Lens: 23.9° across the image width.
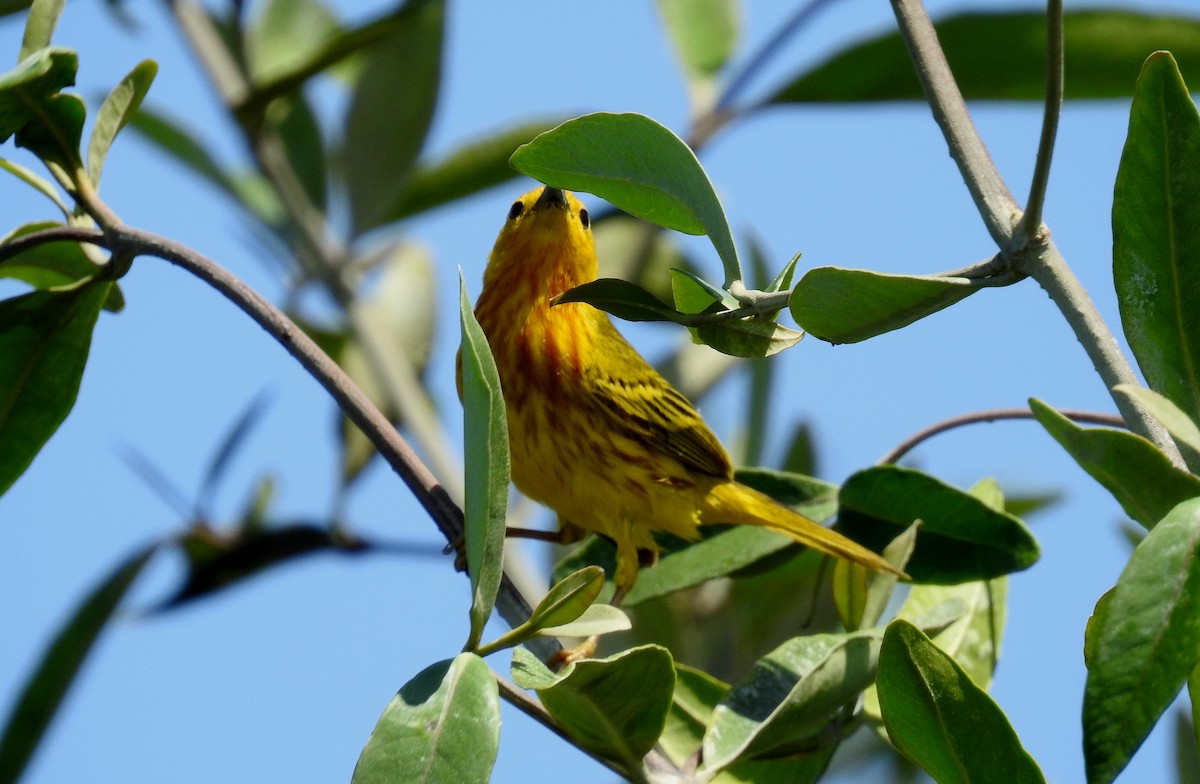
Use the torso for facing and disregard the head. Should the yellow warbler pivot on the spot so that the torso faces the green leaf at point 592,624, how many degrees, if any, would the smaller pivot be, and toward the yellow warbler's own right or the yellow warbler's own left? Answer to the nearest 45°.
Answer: approximately 45° to the yellow warbler's own left

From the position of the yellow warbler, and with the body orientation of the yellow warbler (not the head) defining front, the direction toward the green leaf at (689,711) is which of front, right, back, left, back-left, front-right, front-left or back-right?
front-left

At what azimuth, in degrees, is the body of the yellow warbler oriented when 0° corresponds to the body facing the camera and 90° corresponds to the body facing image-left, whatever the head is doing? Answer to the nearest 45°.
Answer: approximately 45°

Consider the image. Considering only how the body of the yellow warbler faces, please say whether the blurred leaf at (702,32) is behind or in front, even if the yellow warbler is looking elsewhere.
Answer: behind

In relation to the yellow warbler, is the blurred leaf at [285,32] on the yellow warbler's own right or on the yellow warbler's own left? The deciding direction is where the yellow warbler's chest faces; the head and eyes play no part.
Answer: on the yellow warbler's own right

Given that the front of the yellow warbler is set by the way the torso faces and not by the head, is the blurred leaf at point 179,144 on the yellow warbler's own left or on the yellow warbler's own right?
on the yellow warbler's own right
